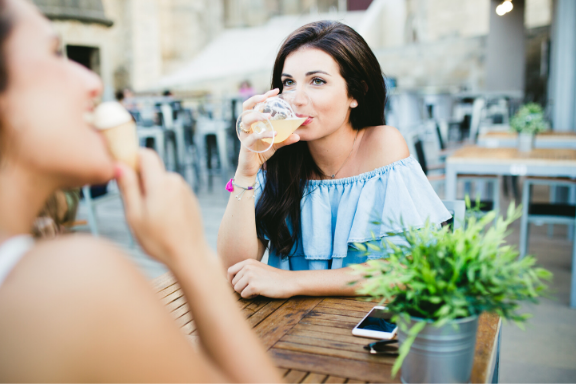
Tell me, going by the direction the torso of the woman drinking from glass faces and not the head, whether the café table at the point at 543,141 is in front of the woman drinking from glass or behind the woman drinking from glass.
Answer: behind

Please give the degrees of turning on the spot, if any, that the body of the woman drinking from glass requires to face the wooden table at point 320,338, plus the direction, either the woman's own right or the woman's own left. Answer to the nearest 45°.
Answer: approximately 45° to the woman's own left

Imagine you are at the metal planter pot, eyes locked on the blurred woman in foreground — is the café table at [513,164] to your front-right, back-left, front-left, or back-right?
back-right

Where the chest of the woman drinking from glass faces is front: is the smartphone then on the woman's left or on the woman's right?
on the woman's left

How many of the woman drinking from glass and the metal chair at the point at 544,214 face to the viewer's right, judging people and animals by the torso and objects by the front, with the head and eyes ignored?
0

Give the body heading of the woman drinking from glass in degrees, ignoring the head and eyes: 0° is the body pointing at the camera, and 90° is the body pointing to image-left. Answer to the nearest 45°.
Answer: approximately 45°

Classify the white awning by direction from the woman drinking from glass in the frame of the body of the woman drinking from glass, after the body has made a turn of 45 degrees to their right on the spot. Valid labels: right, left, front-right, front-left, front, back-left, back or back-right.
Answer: right

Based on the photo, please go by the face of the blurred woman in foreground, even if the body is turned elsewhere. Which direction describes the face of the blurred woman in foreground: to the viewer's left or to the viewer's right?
to the viewer's right

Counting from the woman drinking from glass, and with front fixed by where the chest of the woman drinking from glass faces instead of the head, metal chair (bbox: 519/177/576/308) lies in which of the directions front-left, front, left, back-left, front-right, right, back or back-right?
back
